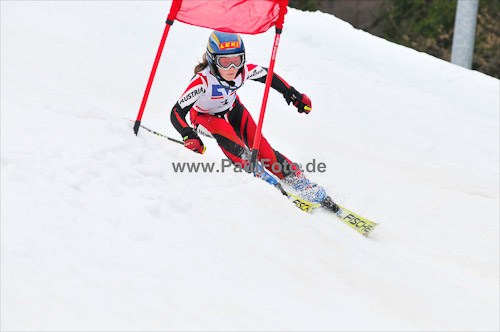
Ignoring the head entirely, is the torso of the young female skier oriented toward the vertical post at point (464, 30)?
no
